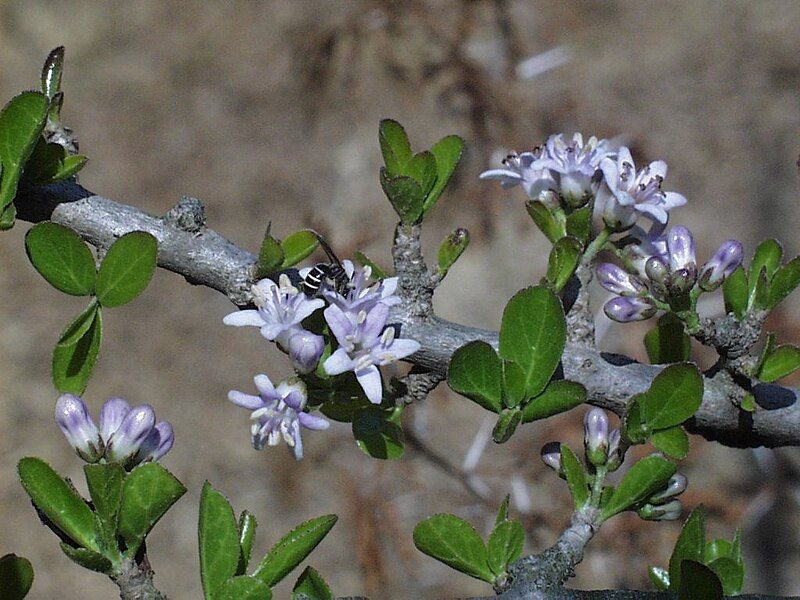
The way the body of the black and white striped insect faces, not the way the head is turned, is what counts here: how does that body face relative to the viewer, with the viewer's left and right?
facing to the right of the viewer
